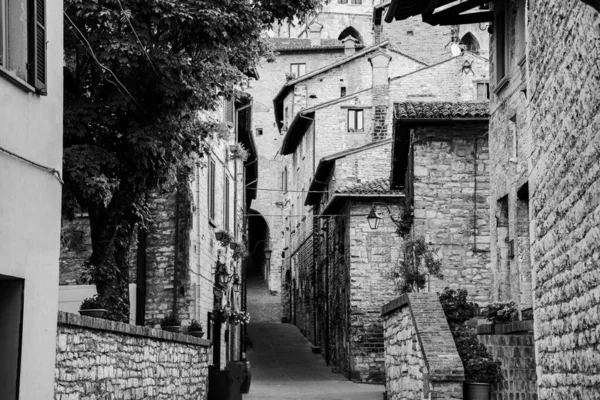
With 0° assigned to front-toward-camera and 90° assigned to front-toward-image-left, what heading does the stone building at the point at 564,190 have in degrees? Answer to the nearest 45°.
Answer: approximately 90°

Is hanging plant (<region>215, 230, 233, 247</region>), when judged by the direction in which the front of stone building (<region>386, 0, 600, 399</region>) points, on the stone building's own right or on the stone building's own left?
on the stone building's own right

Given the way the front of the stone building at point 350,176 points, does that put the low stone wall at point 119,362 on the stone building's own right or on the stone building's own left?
on the stone building's own left

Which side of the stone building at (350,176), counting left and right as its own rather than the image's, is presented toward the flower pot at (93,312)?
left

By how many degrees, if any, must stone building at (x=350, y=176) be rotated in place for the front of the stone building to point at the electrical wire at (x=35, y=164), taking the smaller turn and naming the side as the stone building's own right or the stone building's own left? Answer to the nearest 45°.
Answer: approximately 90° to the stone building's own left

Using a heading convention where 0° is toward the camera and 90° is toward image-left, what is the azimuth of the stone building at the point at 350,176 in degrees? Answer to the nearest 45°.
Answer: approximately 90°

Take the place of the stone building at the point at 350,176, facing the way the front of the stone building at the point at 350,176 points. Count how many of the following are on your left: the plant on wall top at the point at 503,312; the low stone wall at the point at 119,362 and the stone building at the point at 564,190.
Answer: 3

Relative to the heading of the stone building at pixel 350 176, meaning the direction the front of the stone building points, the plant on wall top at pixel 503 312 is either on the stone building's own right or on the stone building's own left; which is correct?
on the stone building's own left

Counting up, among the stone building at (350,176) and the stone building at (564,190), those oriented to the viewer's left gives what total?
2

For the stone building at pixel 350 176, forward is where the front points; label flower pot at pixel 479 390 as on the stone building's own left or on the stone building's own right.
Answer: on the stone building's own left
